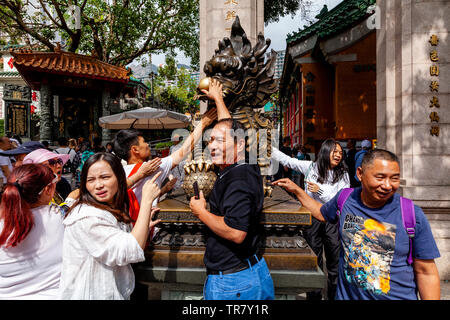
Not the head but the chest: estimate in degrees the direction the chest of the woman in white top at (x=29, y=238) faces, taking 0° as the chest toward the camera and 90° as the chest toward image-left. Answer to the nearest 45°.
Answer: approximately 225°

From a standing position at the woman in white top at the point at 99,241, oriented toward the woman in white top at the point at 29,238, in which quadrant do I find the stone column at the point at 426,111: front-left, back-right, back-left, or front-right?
back-right

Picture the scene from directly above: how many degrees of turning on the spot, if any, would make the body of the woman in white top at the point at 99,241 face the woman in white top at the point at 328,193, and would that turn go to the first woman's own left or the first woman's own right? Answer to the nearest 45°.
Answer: approximately 45° to the first woman's own left

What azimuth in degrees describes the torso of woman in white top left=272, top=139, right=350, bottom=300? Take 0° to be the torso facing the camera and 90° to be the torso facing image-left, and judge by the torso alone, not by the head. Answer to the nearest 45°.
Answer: approximately 315°

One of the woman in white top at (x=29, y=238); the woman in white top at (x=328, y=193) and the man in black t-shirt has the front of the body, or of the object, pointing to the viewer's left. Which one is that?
the man in black t-shirt

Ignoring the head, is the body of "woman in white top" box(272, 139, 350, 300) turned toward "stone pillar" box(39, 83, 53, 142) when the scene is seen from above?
no

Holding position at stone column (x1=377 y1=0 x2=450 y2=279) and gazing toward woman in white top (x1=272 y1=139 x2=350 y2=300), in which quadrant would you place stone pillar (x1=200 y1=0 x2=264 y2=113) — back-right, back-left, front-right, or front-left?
front-right

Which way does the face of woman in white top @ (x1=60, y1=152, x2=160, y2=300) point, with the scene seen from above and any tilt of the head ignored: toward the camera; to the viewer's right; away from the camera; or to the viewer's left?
toward the camera

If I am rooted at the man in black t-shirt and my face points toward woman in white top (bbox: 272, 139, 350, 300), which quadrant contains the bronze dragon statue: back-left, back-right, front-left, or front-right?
front-left

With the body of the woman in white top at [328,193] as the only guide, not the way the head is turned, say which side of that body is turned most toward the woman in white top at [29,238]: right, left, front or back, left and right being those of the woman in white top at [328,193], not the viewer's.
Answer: right
